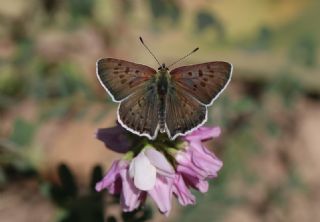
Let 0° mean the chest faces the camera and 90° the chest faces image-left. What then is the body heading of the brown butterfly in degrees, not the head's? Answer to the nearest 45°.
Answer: approximately 180°
